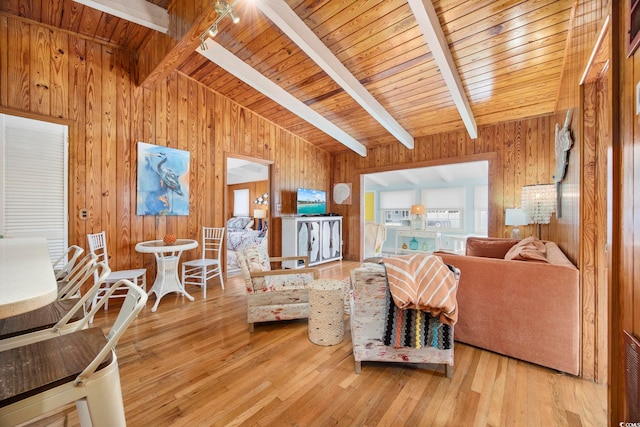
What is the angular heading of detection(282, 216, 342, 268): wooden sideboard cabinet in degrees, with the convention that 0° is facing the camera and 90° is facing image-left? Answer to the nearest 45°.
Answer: approximately 315°

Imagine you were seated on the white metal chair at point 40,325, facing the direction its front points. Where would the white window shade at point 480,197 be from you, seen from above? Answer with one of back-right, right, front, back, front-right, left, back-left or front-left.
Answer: back

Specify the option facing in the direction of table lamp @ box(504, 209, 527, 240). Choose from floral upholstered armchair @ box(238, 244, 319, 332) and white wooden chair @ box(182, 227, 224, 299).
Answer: the floral upholstered armchair

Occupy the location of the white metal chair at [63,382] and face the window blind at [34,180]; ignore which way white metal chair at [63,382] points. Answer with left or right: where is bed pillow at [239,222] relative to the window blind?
right

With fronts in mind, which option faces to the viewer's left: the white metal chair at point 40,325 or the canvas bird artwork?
the white metal chair

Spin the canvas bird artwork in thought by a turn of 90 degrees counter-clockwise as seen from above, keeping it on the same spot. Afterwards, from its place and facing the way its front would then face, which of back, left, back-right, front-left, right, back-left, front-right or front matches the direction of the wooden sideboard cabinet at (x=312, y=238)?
front-right

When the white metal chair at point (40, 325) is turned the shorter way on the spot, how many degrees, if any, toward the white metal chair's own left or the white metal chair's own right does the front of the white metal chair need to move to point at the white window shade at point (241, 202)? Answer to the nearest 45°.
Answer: approximately 135° to the white metal chair's own right

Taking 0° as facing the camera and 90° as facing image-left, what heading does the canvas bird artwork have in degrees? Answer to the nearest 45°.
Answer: approximately 315°

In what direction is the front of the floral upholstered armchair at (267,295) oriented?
to the viewer's right

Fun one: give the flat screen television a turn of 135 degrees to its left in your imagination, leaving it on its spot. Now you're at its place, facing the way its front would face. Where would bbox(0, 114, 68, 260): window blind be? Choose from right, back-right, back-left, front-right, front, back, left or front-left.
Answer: back-left

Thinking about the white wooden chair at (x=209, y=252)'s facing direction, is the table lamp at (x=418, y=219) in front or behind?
behind
